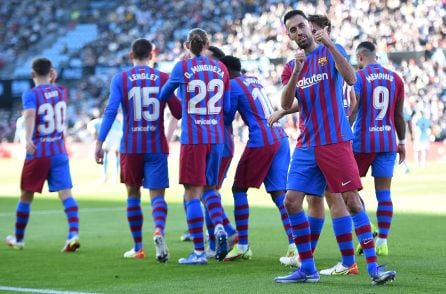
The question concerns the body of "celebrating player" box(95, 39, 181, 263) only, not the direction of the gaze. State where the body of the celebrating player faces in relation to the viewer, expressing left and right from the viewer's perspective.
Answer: facing away from the viewer

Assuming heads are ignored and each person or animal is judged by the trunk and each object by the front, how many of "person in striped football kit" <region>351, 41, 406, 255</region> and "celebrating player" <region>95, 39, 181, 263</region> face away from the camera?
2

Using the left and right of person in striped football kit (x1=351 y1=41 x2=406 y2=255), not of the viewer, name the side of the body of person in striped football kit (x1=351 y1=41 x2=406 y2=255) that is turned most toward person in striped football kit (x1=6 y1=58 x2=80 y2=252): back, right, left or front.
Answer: left

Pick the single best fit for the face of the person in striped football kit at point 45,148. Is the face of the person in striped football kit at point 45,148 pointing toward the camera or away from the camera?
away from the camera

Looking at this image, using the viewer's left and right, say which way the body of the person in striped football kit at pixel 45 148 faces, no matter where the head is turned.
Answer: facing away from the viewer and to the left of the viewer

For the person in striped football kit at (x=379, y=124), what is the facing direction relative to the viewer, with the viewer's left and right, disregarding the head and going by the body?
facing away from the viewer

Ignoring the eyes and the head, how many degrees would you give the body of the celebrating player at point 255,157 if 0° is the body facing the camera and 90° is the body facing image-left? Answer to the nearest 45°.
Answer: approximately 135°

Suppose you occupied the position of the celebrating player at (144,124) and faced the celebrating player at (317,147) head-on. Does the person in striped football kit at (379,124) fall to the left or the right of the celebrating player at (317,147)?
left

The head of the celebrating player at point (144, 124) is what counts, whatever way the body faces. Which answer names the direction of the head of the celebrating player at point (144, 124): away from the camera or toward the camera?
away from the camera

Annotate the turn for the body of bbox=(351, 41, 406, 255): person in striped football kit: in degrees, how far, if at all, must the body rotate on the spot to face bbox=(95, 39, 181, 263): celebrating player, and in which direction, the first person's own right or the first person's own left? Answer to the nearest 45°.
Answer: approximately 90° to the first person's own left

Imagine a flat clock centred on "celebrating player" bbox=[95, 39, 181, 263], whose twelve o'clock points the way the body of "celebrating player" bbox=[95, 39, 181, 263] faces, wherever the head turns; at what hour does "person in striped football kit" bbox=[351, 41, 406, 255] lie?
"person in striped football kit" bbox=[351, 41, 406, 255] is roughly at 3 o'clock from "celebrating player" bbox=[95, 39, 181, 263].

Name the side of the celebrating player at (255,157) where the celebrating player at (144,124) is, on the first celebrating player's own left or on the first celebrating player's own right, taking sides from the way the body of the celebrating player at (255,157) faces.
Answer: on the first celebrating player's own left

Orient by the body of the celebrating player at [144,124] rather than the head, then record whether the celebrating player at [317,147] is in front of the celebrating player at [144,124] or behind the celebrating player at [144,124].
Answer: behind
